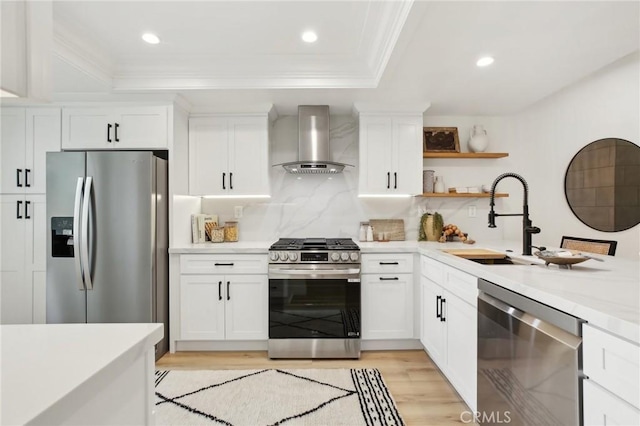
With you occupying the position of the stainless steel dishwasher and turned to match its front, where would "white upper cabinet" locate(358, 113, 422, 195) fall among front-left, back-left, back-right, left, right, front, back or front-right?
right

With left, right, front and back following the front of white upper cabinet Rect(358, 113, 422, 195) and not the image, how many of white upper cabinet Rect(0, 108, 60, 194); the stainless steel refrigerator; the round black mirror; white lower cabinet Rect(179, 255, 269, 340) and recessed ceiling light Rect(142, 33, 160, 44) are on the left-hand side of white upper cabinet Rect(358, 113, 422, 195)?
1

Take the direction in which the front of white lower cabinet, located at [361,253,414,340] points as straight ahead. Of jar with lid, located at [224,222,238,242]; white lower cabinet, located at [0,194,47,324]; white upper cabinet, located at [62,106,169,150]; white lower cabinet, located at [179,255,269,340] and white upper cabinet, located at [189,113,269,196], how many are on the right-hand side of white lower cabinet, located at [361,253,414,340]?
5

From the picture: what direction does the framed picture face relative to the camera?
toward the camera

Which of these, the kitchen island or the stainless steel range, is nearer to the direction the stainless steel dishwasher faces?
the kitchen island

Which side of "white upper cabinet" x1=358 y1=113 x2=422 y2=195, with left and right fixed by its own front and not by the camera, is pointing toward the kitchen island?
front

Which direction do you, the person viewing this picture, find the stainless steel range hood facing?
facing the viewer

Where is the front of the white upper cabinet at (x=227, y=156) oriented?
toward the camera

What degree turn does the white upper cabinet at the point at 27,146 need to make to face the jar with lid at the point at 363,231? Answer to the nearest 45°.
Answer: approximately 90° to its left

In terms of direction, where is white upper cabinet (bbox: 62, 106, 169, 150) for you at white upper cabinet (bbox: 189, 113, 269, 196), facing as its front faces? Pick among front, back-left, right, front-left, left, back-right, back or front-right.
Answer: right

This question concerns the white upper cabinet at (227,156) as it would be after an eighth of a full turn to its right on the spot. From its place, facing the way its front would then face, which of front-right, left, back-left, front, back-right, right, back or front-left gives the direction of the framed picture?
back-left

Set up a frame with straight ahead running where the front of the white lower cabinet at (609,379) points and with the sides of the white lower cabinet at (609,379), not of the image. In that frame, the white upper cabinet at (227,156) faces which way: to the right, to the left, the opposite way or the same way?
to the left
